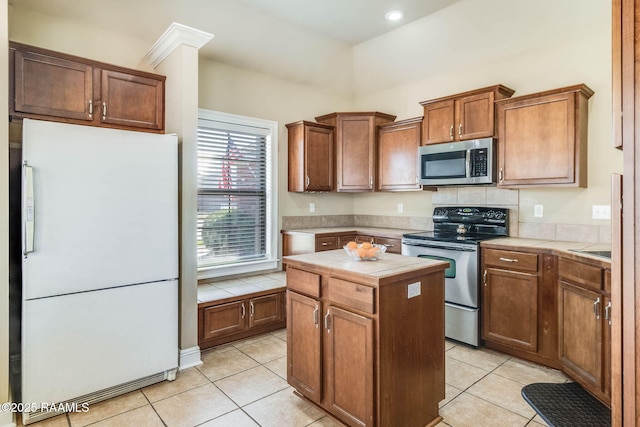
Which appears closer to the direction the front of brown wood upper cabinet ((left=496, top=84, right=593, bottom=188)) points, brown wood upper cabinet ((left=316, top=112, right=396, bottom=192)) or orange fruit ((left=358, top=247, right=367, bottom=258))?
the orange fruit

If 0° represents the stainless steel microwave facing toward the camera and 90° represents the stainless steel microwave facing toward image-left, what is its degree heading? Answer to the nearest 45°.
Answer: approximately 45°

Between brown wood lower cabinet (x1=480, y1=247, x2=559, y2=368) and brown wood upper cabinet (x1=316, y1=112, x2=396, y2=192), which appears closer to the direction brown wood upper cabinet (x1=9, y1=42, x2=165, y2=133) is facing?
the brown wood lower cabinet

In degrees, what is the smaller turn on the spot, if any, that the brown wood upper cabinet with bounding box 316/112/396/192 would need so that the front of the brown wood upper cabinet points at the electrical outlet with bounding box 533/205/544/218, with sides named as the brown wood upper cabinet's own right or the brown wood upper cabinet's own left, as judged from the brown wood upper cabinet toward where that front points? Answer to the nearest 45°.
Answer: approximately 45° to the brown wood upper cabinet's own left

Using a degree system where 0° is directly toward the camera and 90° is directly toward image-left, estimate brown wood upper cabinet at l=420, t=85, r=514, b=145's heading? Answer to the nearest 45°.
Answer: approximately 45°

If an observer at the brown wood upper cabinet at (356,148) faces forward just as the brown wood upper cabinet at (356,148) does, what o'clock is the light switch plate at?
The light switch plate is roughly at 10 o'clock from the brown wood upper cabinet.
